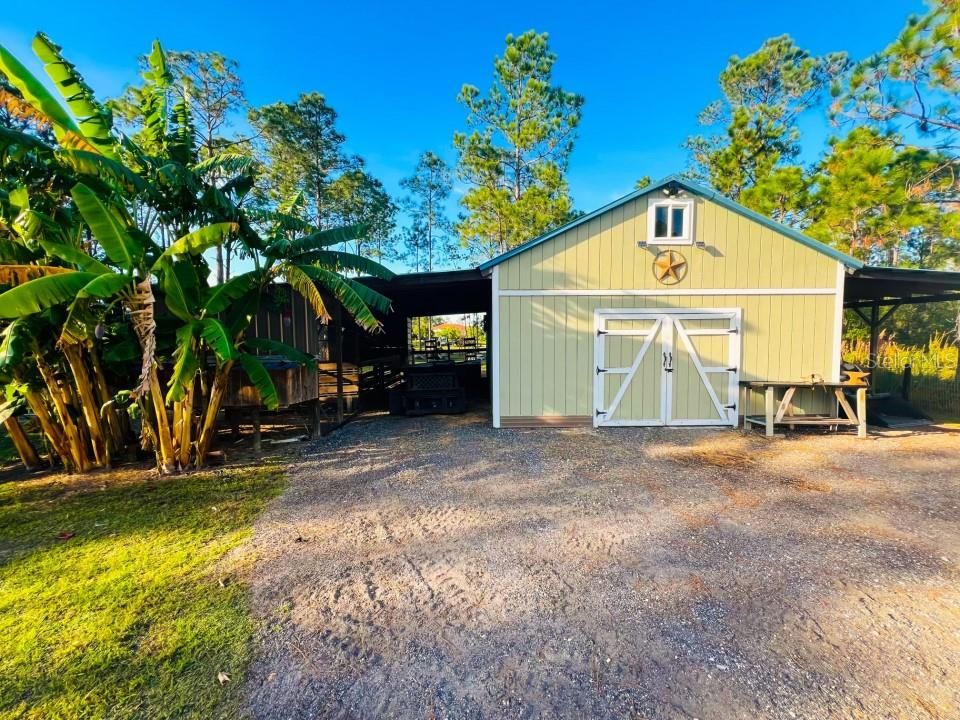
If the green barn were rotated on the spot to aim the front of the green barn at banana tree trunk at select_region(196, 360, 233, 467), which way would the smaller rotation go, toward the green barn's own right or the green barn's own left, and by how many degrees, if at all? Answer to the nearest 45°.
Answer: approximately 45° to the green barn's own right

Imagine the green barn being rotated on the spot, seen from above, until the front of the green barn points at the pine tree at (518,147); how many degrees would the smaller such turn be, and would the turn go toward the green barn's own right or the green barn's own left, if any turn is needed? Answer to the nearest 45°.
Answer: approximately 135° to the green barn's own right

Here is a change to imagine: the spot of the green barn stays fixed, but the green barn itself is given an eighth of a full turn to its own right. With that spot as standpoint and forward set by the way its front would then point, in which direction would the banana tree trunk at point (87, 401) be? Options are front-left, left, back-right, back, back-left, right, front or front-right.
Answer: front

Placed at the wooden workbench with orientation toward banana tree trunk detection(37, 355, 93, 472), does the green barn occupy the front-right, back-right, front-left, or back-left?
front-right

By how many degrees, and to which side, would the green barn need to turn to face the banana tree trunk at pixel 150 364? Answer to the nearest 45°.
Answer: approximately 45° to its right

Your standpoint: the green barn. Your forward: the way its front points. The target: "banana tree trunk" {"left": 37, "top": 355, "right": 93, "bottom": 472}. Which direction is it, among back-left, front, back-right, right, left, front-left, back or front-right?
front-right

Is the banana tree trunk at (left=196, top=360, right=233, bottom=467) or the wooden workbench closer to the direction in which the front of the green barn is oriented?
the banana tree trunk

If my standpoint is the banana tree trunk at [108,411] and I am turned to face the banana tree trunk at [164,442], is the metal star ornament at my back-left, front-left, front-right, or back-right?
front-left

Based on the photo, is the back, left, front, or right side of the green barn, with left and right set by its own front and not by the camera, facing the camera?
front

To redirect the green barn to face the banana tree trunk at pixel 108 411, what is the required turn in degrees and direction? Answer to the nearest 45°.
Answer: approximately 45° to its right
